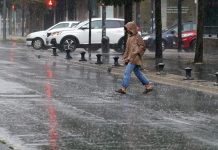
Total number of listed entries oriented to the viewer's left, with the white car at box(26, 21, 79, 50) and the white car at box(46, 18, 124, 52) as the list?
2

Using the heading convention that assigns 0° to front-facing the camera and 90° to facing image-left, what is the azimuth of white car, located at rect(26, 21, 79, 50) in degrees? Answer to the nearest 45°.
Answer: approximately 90°

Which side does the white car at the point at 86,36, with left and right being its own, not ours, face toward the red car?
back

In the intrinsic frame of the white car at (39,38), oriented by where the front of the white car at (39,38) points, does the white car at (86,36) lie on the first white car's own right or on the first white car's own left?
on the first white car's own left

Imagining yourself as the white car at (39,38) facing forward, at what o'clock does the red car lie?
The red car is roughly at 7 o'clock from the white car.

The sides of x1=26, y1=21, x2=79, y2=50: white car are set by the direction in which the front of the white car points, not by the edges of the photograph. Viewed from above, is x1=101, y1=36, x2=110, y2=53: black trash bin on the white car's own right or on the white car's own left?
on the white car's own left

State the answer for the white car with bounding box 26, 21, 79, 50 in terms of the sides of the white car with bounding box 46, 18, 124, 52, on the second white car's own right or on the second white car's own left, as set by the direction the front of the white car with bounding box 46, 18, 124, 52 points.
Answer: on the second white car's own right

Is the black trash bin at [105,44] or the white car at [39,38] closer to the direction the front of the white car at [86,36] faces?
the white car

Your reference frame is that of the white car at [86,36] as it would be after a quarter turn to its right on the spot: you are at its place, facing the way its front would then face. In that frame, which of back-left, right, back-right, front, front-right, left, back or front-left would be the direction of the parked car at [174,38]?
right

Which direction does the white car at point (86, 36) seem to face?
to the viewer's left
